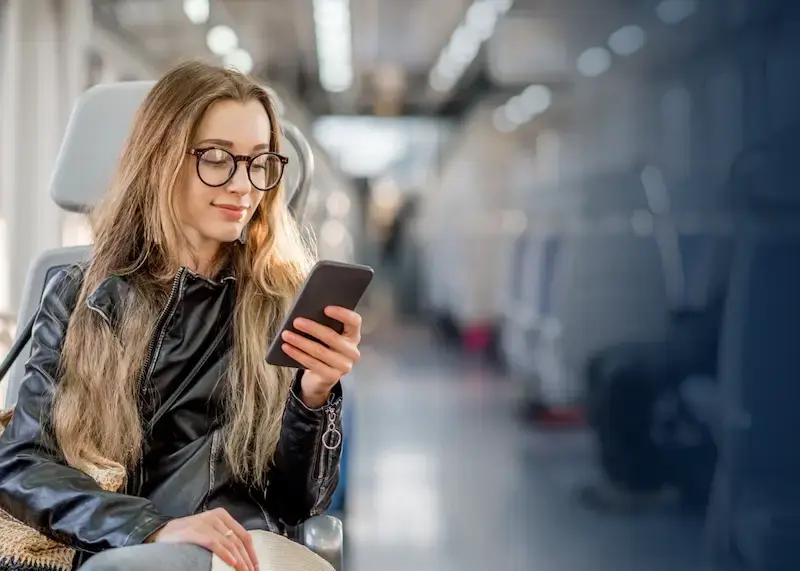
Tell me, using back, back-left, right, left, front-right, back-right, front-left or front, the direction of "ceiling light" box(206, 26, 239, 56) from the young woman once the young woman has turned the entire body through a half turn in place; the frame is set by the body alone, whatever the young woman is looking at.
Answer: front-right

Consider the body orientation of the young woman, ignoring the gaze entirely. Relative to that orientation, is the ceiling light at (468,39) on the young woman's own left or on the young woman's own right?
on the young woman's own left

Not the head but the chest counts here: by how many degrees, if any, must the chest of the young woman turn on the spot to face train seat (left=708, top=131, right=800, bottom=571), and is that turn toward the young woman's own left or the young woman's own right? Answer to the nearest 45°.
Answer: approximately 45° to the young woman's own left

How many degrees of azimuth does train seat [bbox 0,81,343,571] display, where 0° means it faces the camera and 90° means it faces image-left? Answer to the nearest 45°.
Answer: approximately 0°

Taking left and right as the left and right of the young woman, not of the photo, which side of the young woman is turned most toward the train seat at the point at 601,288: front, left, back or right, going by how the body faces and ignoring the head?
left

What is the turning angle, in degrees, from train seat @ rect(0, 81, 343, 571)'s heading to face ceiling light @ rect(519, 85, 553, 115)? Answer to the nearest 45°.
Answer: approximately 135° to its left

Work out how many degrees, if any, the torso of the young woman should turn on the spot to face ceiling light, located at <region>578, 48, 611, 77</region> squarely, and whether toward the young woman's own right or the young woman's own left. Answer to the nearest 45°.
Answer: approximately 90° to the young woman's own left

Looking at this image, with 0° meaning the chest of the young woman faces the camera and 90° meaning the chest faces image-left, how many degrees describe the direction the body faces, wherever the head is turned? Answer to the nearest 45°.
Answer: approximately 315°

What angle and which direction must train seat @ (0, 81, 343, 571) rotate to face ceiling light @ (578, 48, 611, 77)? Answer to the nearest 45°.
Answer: approximately 135° to its left

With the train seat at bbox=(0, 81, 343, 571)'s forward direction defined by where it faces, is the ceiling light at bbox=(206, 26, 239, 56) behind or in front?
behind

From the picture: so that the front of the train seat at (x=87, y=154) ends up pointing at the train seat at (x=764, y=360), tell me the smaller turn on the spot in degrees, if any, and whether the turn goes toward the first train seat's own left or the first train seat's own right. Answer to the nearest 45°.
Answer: approximately 90° to the first train seat's own left

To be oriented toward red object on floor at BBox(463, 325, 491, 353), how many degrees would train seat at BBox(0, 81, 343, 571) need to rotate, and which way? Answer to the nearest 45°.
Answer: approximately 135° to its left
